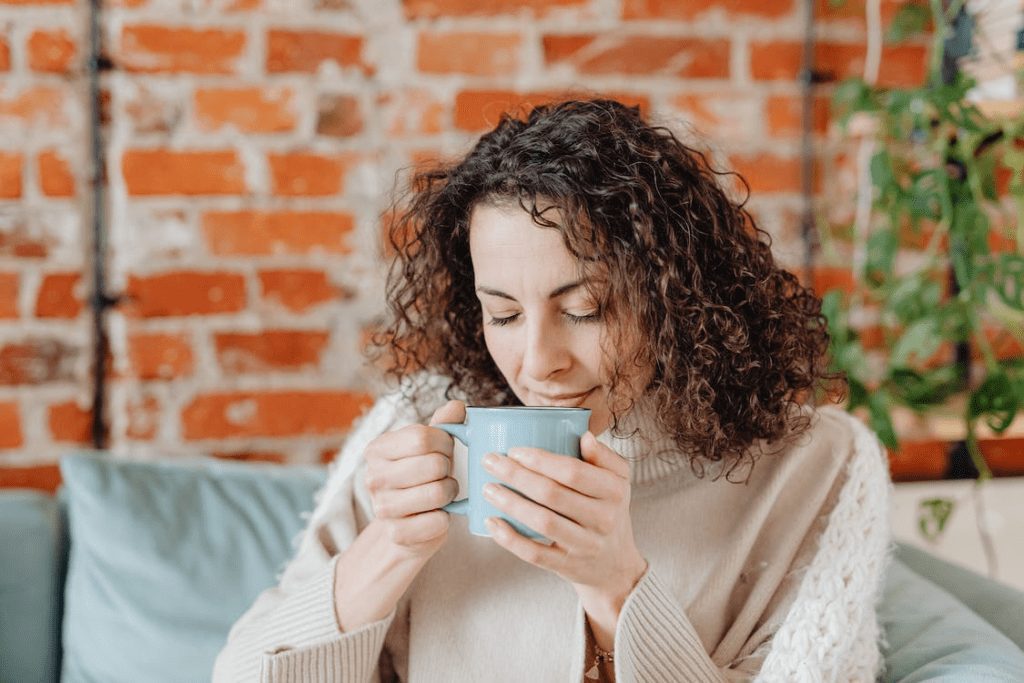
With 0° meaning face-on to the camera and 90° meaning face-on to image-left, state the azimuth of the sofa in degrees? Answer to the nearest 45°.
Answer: approximately 0°
